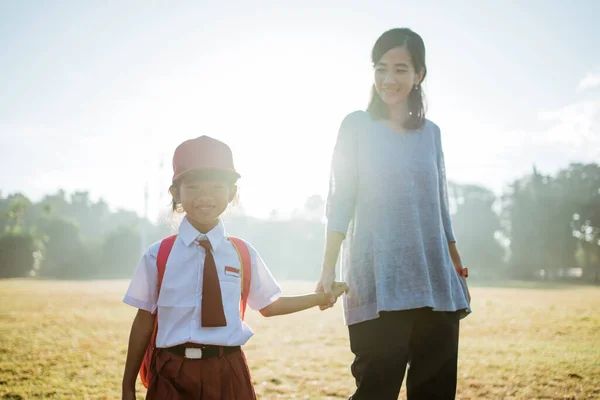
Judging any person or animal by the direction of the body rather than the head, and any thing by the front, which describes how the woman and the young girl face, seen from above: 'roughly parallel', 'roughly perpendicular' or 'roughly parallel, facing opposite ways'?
roughly parallel

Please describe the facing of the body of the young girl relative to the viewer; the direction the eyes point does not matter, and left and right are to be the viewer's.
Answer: facing the viewer

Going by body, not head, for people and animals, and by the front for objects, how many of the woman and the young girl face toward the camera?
2

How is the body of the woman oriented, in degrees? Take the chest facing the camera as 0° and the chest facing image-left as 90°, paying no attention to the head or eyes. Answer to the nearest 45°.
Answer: approximately 0°

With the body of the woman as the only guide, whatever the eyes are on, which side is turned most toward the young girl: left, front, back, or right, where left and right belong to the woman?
right

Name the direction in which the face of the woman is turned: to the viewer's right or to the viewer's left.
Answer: to the viewer's left

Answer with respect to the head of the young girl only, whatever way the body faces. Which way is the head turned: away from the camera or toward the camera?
toward the camera

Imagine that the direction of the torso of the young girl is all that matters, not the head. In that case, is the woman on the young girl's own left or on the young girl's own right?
on the young girl's own left
